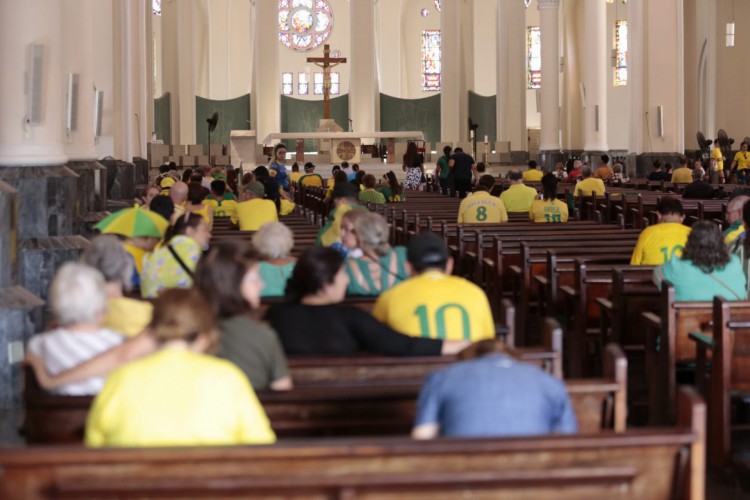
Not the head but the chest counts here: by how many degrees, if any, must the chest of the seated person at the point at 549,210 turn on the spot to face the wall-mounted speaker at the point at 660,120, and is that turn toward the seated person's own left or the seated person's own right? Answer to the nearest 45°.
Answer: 0° — they already face it

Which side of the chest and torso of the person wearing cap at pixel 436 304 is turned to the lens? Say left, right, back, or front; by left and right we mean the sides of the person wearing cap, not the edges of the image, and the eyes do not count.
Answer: back

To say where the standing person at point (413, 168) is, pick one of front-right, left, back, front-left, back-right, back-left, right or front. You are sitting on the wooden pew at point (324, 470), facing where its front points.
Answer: front

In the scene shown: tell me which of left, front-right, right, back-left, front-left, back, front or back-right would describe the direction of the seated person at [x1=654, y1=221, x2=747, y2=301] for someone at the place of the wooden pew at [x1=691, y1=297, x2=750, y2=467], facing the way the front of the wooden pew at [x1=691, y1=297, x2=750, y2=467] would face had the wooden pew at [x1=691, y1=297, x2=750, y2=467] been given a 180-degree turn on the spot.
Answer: back

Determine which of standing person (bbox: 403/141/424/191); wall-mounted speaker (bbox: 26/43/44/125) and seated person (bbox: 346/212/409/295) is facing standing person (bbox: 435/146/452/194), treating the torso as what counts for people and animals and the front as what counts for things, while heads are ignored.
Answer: the seated person

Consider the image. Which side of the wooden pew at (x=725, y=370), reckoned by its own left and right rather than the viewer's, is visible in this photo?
back

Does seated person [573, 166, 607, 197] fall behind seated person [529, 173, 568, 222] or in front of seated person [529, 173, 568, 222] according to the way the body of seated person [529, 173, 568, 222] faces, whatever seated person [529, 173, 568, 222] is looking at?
in front

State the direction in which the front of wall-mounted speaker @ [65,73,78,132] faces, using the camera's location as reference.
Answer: facing the viewer and to the right of the viewer

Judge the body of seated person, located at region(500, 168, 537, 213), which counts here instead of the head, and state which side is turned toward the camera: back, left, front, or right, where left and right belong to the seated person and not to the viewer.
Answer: back

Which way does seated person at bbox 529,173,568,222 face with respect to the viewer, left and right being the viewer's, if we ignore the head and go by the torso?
facing away from the viewer

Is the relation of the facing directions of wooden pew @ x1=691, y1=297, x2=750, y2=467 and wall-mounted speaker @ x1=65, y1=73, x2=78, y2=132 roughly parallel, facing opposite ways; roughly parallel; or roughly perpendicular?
roughly perpendicular

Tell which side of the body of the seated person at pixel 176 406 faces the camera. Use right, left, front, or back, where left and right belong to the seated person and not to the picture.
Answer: back

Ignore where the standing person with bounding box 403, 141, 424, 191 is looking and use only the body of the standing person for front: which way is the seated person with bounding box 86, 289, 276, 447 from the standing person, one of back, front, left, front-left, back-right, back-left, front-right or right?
back

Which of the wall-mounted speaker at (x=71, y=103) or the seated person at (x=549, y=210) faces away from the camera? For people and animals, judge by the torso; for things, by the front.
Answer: the seated person

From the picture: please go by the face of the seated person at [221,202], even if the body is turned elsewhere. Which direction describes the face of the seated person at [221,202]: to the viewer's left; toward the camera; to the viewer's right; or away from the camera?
away from the camera

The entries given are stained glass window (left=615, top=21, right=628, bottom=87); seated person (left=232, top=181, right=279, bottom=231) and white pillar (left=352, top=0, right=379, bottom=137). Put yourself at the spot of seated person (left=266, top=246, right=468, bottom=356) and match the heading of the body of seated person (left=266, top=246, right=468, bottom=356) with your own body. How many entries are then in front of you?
3
